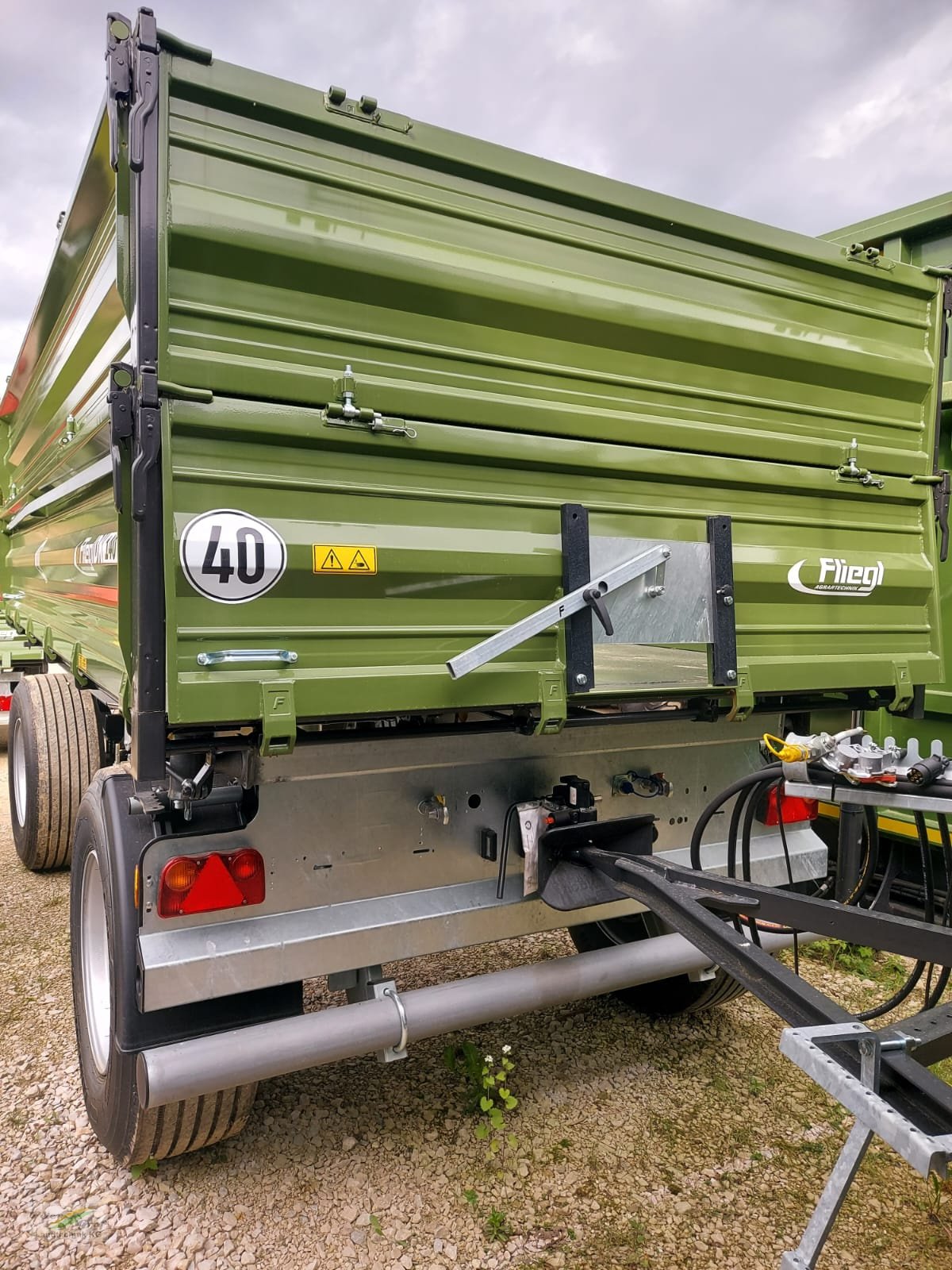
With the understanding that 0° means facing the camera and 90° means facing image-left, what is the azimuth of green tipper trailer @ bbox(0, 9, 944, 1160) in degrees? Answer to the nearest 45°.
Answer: approximately 135°

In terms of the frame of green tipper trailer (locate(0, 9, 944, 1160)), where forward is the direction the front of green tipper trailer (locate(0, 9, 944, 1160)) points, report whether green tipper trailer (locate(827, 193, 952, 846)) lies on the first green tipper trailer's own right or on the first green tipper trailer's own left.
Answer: on the first green tipper trailer's own right
